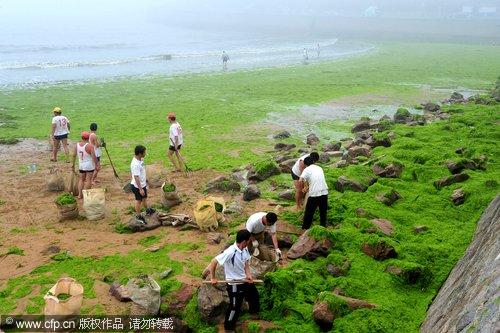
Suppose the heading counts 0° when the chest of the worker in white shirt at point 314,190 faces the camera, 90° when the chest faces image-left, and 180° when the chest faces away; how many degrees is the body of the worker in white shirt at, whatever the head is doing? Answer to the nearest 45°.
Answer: approximately 135°

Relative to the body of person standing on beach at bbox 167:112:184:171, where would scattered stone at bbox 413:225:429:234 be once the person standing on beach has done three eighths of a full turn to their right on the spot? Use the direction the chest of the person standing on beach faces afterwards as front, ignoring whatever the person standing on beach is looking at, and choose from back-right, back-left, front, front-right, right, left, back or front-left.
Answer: right

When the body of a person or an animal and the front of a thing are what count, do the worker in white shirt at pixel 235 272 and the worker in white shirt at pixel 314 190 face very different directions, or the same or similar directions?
very different directions

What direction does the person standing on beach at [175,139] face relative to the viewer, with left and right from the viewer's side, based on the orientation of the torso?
facing to the left of the viewer

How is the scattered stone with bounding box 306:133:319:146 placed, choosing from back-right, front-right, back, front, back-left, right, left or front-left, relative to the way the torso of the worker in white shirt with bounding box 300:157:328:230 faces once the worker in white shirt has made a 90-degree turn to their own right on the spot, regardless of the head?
front-left

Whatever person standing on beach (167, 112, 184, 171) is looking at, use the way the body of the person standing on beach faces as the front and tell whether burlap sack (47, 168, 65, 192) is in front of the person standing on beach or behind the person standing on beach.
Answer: in front

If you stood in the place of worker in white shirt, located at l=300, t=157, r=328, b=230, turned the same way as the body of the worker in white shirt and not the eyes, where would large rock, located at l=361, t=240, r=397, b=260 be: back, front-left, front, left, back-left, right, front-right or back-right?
back

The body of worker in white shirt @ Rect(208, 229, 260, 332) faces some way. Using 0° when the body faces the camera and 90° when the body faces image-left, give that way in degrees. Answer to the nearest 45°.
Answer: approximately 315°
